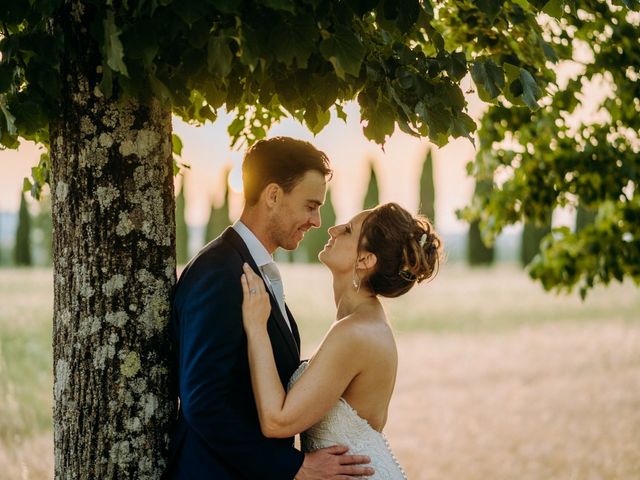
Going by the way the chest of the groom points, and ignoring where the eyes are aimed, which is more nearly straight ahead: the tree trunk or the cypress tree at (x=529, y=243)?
the cypress tree

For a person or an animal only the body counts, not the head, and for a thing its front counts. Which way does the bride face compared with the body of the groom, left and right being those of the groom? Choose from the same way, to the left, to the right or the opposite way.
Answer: the opposite way

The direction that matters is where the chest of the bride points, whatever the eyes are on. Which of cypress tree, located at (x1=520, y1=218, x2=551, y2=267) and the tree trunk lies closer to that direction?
the tree trunk

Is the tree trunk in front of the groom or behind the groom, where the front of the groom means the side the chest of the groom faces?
behind

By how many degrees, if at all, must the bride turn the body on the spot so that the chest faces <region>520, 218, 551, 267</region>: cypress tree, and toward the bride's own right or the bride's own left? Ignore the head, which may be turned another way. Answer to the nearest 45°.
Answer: approximately 90° to the bride's own right

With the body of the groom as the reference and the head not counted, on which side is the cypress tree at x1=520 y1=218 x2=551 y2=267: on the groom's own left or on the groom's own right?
on the groom's own left

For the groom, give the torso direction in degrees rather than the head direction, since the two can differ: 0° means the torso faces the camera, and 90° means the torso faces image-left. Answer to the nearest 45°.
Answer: approximately 270°

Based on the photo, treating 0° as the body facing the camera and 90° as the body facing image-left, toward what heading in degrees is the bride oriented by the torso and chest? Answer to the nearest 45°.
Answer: approximately 90°

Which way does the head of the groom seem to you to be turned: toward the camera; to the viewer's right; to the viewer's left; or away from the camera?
to the viewer's right

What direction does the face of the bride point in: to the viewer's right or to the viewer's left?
to the viewer's left
